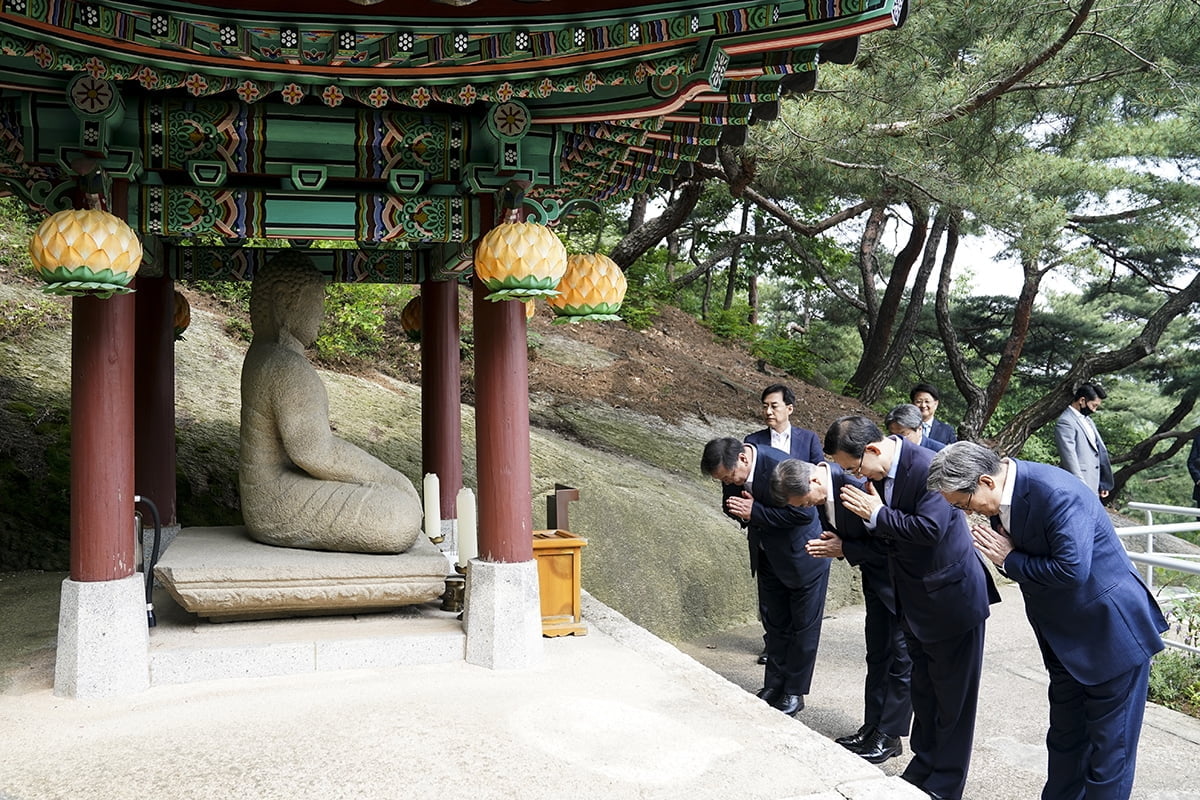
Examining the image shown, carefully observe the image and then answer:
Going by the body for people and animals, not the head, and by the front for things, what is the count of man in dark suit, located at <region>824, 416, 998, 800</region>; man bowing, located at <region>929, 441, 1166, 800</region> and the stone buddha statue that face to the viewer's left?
2

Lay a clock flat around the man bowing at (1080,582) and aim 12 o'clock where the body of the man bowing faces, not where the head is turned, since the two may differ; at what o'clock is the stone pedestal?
The stone pedestal is roughly at 12 o'clock from the man bowing.

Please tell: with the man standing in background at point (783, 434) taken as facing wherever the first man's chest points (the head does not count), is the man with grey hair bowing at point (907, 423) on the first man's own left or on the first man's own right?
on the first man's own left

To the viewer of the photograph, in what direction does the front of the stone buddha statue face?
facing to the right of the viewer

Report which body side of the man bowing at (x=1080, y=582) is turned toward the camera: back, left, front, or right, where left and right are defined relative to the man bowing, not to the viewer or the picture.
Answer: left

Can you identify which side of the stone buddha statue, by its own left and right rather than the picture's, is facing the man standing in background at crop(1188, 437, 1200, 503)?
front

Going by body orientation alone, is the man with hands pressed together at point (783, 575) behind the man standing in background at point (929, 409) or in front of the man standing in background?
in front

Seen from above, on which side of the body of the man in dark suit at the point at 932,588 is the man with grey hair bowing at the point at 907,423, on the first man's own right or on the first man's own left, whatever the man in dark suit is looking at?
on the first man's own right

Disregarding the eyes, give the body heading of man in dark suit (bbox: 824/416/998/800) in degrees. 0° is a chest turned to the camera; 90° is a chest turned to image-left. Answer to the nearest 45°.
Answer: approximately 90°

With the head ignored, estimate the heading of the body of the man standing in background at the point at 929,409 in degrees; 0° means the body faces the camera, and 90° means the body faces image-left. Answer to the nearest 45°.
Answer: approximately 45°

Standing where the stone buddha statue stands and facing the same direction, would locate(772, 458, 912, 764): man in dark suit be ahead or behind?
ahead

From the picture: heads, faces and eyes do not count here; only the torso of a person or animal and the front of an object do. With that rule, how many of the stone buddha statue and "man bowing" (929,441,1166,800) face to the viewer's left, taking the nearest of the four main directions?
1

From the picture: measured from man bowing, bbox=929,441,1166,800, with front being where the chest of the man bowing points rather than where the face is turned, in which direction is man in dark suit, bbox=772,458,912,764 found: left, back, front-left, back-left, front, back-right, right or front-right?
front-right
